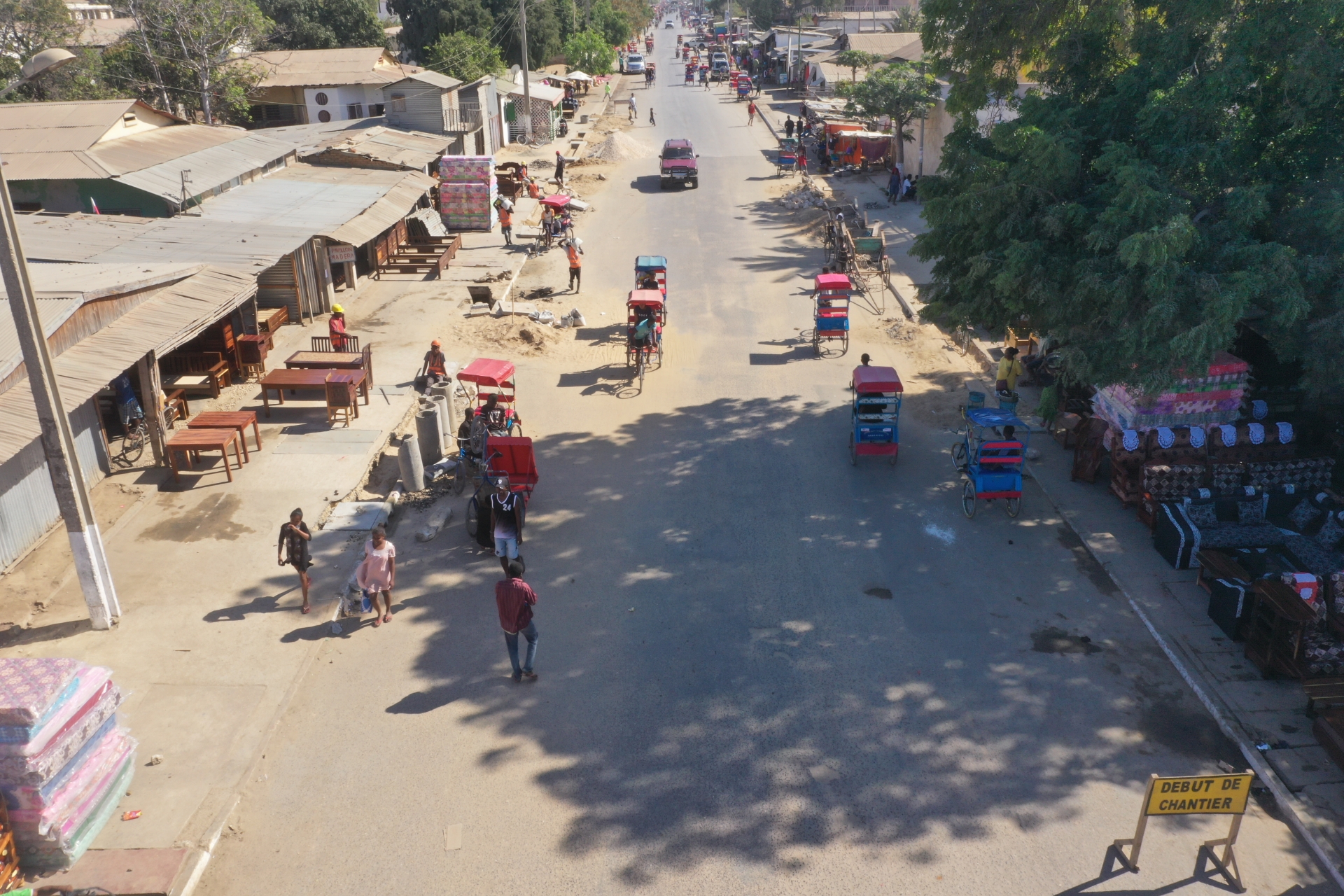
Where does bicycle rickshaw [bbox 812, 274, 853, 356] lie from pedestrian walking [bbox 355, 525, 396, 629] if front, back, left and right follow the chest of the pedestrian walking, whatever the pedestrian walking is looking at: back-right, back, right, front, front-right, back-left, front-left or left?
back-left

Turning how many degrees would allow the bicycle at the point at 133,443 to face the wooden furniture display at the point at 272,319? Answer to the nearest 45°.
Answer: approximately 180°

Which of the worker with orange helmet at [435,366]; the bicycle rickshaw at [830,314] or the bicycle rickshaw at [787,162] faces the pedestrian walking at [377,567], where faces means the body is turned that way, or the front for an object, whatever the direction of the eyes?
the worker with orange helmet

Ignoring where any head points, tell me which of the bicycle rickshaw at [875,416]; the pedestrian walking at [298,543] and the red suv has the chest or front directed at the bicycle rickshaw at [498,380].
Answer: the red suv

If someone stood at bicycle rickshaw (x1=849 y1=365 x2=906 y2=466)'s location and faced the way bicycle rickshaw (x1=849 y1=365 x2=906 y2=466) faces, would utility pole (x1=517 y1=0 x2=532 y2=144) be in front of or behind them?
in front

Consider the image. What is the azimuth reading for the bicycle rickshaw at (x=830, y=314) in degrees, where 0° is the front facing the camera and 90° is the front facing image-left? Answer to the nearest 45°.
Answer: approximately 180°

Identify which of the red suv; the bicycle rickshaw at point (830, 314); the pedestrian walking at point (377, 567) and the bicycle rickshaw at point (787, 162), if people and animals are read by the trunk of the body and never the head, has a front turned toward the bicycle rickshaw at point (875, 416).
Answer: the red suv

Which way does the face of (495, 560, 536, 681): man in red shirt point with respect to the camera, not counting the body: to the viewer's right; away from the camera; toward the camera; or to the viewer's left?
away from the camera

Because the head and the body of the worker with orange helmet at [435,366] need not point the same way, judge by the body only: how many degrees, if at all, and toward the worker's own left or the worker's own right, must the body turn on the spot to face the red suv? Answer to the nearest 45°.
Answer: approximately 135° to the worker's own left

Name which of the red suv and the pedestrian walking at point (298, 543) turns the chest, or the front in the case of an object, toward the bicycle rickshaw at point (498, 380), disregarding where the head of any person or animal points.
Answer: the red suv

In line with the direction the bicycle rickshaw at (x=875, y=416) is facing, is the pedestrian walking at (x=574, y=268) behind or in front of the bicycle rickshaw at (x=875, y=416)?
in front

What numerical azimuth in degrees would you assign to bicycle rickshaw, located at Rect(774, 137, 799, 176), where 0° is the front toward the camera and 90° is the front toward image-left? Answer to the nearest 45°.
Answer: approximately 180°
